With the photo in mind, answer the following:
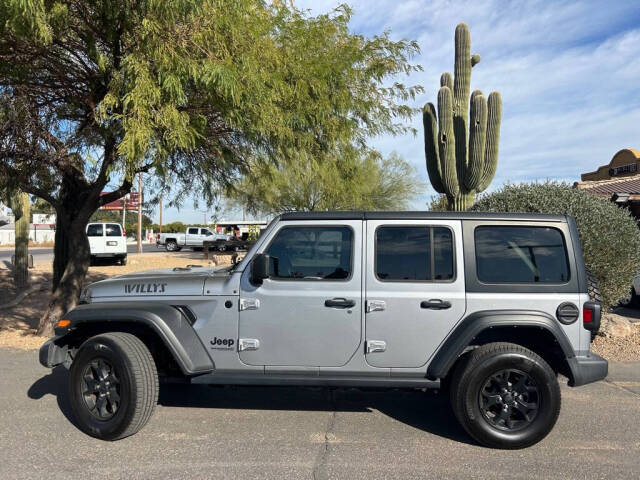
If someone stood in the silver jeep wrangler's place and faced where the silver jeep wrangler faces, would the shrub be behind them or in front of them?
behind

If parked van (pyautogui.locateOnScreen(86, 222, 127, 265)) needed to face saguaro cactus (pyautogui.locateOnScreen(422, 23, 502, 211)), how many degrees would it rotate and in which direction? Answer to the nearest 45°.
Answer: approximately 135° to its right

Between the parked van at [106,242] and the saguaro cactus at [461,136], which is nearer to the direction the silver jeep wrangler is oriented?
the parked van

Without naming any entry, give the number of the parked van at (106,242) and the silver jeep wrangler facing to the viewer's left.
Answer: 1

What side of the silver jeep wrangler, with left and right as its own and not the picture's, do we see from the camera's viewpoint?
left

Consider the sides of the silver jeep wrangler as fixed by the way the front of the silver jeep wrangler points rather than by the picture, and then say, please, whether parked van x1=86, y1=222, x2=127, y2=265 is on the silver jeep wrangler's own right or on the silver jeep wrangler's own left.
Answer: on the silver jeep wrangler's own right

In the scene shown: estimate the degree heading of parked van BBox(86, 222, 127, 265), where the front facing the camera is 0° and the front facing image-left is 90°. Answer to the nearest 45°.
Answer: approximately 180°

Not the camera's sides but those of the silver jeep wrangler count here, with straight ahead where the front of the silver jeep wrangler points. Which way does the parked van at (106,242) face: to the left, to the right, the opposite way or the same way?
to the right
